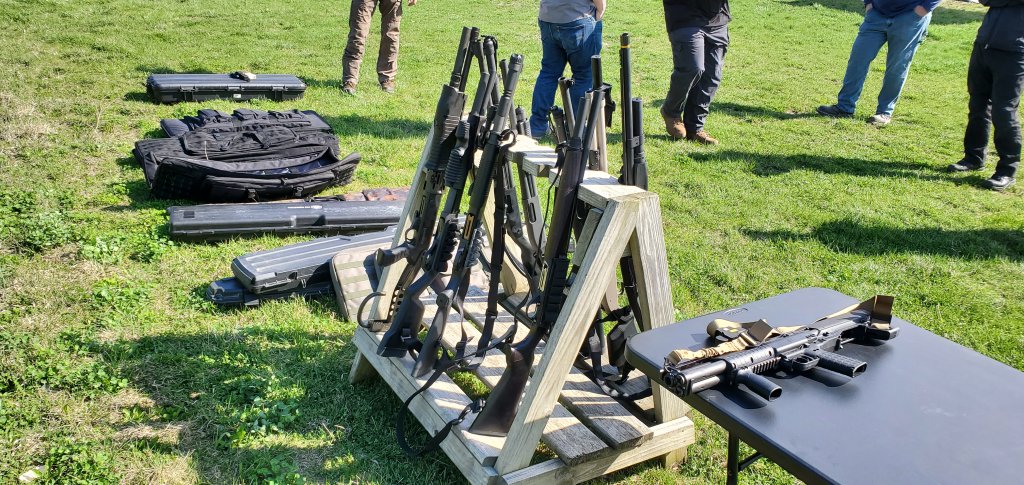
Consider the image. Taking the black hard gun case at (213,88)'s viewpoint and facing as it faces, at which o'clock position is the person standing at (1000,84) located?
The person standing is roughly at 10 o'clock from the black hard gun case.

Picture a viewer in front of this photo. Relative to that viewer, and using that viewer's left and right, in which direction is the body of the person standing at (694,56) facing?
facing the viewer and to the right of the viewer

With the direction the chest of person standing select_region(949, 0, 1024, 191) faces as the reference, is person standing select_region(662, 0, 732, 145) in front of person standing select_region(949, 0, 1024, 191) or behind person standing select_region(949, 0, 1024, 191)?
in front

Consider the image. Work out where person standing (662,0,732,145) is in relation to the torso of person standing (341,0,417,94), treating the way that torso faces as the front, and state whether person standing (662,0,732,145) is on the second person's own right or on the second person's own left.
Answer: on the second person's own left

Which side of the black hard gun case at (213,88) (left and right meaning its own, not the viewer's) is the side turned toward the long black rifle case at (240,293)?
front

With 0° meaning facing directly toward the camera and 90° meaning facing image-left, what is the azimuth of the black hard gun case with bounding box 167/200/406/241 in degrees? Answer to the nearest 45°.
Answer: approximately 0°

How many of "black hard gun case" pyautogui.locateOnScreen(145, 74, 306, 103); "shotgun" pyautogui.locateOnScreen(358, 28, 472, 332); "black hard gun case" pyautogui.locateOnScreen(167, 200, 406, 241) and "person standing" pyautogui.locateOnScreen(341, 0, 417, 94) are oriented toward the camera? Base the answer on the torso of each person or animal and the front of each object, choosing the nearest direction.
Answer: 3

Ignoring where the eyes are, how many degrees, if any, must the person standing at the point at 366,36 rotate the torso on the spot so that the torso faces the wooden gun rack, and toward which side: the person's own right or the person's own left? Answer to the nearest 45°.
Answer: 0° — they already face it

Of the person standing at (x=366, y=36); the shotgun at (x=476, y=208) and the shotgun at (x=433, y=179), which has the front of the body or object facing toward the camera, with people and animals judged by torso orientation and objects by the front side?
the person standing
